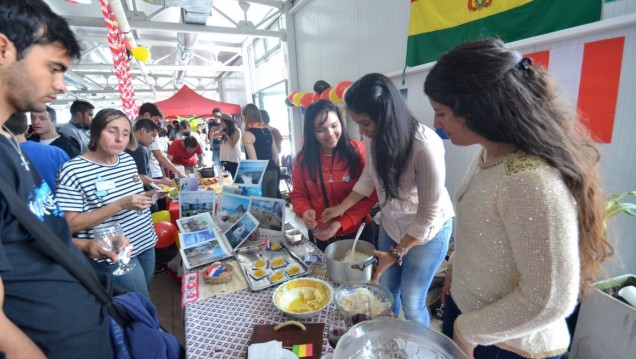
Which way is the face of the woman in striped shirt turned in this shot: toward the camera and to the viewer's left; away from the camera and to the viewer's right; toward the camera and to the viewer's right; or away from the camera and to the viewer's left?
toward the camera and to the viewer's right

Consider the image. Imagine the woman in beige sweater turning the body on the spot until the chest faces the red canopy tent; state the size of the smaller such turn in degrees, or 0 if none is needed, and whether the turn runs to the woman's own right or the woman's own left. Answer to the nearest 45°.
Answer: approximately 45° to the woman's own right

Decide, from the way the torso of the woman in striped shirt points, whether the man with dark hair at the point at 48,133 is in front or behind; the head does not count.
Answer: behind

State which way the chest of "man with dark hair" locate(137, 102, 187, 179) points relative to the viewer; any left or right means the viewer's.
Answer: facing to the right of the viewer

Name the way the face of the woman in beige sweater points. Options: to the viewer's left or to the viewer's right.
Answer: to the viewer's left

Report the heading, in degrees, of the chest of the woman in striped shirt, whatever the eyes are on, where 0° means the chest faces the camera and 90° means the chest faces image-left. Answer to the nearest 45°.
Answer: approximately 315°

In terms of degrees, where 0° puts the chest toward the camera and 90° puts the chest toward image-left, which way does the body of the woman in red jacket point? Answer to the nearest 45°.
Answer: approximately 0°

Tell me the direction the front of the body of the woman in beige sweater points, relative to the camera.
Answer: to the viewer's left

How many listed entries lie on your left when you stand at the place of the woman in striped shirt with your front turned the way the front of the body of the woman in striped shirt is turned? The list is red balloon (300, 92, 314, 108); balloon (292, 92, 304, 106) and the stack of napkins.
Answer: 2
